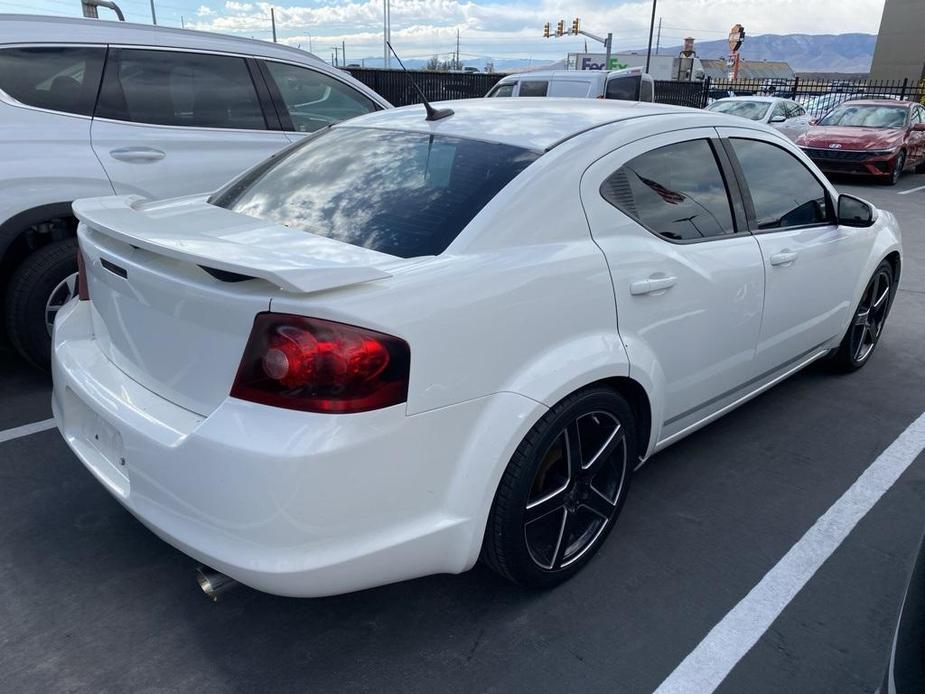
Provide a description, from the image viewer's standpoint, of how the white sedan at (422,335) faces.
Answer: facing away from the viewer and to the right of the viewer

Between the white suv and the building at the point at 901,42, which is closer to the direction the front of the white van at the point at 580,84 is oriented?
the building

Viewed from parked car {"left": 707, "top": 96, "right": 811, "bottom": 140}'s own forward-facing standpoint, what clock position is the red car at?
The red car is roughly at 9 o'clock from the parked car.

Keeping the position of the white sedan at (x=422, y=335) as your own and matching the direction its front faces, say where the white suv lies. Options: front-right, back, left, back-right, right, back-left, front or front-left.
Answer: left

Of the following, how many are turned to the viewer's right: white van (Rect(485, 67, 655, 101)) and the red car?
0

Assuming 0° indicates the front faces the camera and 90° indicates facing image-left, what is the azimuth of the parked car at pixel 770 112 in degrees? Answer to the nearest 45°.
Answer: approximately 45°

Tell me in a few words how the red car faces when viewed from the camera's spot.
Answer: facing the viewer and to the left of the viewer

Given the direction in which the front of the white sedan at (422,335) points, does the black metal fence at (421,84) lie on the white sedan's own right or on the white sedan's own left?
on the white sedan's own left

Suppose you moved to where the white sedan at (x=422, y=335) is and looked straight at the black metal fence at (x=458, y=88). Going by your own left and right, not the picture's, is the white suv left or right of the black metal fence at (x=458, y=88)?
left

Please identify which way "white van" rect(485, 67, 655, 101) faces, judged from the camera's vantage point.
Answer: facing away from the viewer and to the left of the viewer

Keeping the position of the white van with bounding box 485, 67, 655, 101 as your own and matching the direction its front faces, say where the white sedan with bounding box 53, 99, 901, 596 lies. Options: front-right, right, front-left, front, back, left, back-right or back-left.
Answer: back-left

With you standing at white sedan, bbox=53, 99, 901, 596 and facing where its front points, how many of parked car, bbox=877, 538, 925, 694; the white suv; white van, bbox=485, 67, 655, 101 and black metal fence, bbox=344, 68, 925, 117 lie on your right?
1

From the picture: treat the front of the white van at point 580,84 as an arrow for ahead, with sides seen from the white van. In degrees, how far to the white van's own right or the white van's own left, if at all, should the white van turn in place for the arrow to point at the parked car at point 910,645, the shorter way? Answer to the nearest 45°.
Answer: approximately 135° to the white van's own left

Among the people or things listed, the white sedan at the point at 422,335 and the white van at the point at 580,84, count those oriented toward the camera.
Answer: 0
